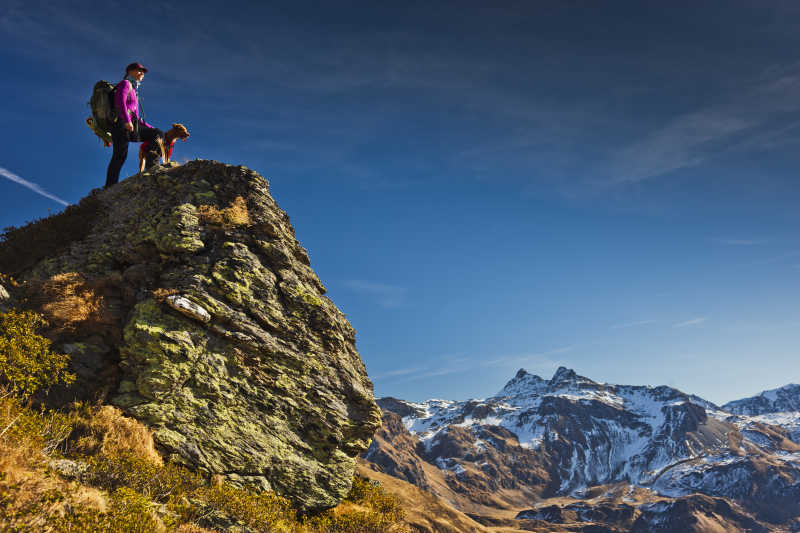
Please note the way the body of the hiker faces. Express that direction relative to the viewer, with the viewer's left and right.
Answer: facing to the right of the viewer

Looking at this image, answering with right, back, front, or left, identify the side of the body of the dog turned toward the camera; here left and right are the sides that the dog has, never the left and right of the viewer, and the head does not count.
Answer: right

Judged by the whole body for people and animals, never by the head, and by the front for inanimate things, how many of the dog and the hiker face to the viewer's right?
2
